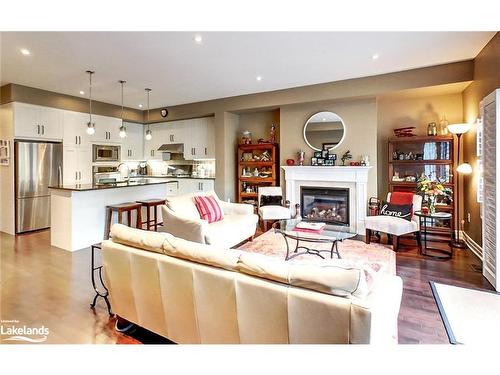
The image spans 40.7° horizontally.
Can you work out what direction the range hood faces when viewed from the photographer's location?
facing the viewer and to the left of the viewer

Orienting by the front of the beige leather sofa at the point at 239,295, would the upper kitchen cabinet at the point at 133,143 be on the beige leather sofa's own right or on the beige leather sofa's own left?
on the beige leather sofa's own left

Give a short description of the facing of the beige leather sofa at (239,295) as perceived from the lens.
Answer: facing away from the viewer and to the right of the viewer

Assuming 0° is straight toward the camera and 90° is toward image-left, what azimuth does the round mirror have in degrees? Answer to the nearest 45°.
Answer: approximately 0°

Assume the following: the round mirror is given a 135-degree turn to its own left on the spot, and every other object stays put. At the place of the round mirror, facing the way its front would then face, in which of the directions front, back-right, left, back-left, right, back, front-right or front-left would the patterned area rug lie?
back-right

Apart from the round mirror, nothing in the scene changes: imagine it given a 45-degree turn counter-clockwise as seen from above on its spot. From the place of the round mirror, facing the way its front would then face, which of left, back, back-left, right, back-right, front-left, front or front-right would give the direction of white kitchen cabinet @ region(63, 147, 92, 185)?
back-right

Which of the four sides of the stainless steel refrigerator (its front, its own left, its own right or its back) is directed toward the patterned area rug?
front

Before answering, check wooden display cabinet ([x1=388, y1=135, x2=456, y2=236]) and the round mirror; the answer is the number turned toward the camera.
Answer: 2
